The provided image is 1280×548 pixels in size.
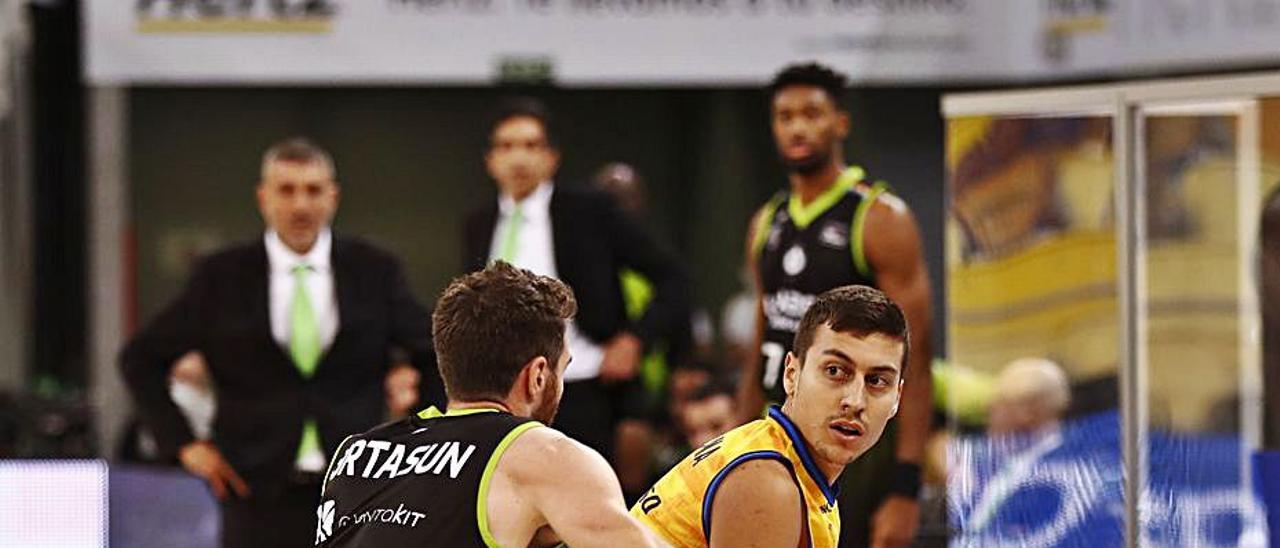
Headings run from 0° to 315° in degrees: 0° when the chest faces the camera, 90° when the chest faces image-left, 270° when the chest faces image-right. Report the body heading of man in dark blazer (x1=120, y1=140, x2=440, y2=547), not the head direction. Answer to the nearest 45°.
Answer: approximately 0°

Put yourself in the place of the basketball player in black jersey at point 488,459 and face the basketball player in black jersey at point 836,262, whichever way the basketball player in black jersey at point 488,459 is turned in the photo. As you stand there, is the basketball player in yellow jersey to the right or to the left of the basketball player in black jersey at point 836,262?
right

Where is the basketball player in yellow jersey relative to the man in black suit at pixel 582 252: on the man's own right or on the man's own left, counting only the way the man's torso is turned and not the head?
on the man's own left

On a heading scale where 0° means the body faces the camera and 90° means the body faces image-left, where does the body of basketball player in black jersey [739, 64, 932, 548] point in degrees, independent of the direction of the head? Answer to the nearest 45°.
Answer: approximately 45°

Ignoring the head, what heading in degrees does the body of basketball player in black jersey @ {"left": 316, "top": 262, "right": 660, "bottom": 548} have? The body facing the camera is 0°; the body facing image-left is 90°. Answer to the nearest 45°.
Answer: approximately 225°
